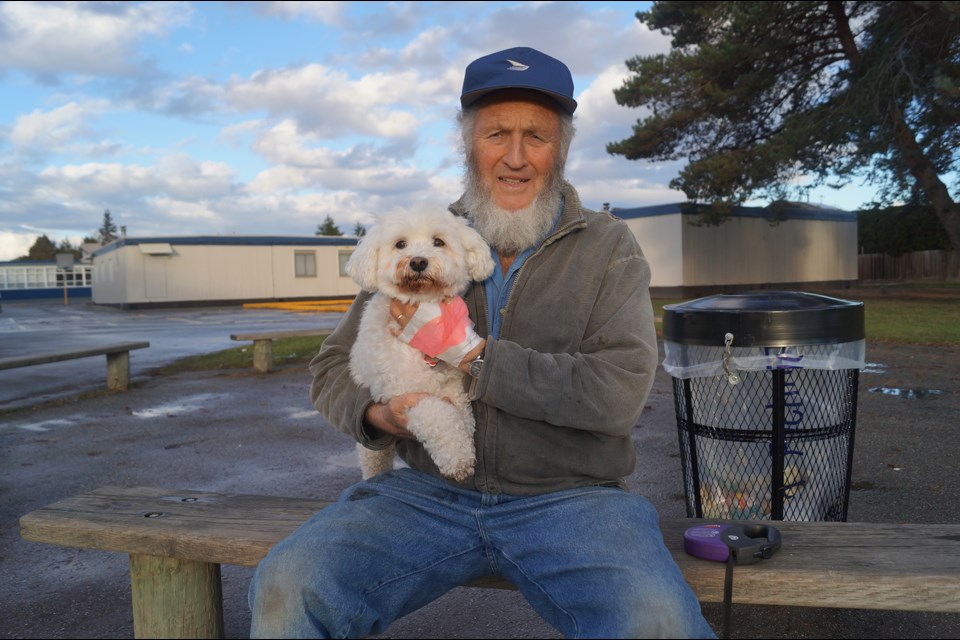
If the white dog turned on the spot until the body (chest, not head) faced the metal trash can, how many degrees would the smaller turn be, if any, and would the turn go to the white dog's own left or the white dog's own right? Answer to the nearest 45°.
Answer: approximately 90° to the white dog's own left

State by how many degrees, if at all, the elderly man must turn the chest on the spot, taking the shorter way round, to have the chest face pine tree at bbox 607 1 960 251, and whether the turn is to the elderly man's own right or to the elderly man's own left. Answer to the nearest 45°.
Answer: approximately 135° to the elderly man's own left

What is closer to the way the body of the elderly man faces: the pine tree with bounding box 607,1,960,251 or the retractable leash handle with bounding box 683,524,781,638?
the retractable leash handle

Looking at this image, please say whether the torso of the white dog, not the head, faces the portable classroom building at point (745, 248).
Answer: no

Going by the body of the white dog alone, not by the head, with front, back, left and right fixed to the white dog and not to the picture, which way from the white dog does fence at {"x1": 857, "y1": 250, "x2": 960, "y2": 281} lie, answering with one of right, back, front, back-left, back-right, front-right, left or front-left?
back-left

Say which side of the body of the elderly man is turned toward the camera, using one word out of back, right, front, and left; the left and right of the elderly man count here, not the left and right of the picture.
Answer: front

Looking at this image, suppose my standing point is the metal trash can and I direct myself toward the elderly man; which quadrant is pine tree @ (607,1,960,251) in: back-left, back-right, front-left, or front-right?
back-right

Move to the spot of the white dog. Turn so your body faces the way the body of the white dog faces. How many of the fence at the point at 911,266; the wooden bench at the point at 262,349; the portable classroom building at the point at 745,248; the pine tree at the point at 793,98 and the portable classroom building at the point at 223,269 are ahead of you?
0

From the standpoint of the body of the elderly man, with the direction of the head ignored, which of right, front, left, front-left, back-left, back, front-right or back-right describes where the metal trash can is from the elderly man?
back-left

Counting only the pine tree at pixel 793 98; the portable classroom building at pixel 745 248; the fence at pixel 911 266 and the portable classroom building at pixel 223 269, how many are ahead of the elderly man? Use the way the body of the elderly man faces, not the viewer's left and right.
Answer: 0

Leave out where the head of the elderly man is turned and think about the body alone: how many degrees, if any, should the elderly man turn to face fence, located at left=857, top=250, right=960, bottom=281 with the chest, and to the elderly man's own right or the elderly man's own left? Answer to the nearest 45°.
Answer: approximately 135° to the elderly man's own left

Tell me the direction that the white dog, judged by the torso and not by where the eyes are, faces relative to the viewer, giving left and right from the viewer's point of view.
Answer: facing the viewer

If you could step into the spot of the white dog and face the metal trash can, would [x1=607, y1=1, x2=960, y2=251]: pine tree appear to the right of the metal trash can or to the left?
left

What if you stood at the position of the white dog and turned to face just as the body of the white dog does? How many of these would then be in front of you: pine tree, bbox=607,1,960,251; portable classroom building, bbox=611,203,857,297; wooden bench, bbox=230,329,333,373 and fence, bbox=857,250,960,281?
0

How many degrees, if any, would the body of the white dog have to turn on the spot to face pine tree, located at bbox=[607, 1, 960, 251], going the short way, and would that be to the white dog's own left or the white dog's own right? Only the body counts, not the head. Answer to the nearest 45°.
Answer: approximately 135° to the white dog's own left

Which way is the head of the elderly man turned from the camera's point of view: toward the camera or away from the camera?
toward the camera

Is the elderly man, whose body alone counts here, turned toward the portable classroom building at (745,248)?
no
